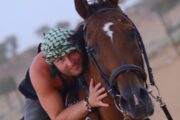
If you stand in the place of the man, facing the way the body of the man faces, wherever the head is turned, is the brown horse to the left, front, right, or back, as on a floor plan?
front
